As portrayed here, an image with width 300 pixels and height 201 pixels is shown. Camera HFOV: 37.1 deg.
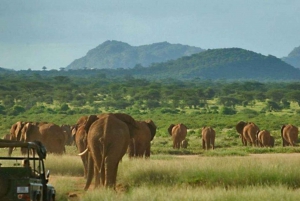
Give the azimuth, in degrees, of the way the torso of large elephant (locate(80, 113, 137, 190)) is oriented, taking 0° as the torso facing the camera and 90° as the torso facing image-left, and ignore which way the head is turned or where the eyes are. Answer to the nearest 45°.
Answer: approximately 180°

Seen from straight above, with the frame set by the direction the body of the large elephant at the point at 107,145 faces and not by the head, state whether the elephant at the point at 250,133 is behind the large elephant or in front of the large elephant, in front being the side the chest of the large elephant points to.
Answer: in front

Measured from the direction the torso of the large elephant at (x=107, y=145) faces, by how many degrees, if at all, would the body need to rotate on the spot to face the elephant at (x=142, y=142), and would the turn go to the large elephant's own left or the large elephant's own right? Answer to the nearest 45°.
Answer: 0° — it already faces it
